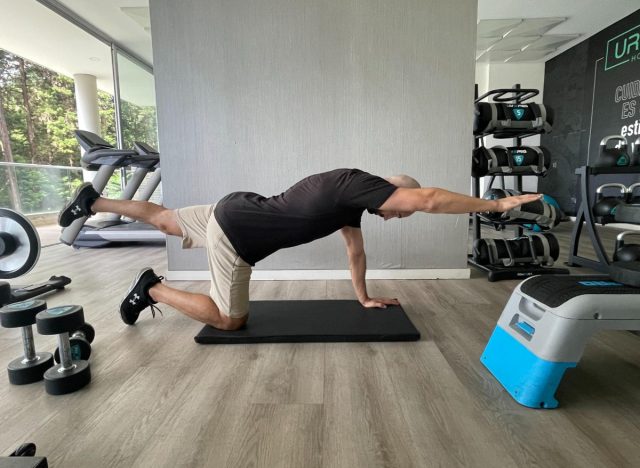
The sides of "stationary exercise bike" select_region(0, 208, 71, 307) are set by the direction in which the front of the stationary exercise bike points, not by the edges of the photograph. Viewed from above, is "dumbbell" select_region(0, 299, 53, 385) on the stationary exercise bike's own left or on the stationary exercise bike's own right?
on the stationary exercise bike's own right
